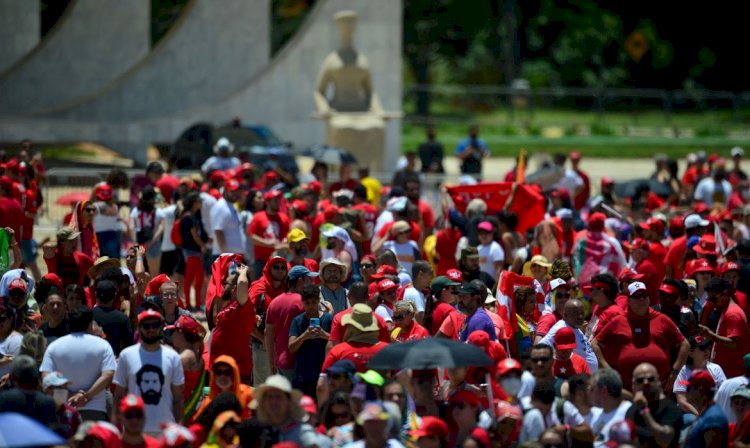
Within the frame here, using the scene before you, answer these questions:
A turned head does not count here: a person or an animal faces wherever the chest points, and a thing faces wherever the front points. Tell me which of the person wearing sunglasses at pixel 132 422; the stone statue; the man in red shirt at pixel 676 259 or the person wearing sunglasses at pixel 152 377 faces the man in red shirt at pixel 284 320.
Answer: the stone statue

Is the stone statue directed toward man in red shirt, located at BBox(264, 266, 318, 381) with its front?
yes

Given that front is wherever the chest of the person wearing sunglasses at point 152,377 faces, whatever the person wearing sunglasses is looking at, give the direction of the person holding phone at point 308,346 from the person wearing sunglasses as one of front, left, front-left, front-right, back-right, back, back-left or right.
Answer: back-left

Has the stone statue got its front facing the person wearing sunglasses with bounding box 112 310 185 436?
yes

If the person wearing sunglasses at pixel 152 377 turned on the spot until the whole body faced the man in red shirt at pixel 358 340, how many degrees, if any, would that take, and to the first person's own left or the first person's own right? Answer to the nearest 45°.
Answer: approximately 90° to the first person's own left

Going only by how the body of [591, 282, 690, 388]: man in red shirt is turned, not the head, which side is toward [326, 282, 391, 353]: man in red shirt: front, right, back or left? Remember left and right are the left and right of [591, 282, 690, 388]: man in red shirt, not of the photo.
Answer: right

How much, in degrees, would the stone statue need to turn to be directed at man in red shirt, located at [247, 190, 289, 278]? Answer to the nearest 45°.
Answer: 0° — it already faces them
